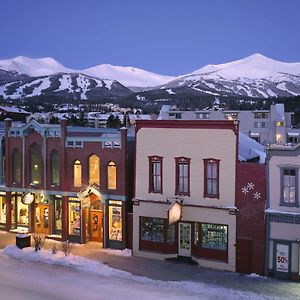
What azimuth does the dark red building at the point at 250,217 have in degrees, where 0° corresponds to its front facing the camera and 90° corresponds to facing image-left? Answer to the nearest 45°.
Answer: approximately 0°

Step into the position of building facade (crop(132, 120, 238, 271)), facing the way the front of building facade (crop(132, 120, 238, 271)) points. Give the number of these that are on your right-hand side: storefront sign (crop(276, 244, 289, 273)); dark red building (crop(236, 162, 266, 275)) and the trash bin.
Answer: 1

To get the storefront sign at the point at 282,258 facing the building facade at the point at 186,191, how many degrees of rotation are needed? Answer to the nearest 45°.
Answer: approximately 90° to its right

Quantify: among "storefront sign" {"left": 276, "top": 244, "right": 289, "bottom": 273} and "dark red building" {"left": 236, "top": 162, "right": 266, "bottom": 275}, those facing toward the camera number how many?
2

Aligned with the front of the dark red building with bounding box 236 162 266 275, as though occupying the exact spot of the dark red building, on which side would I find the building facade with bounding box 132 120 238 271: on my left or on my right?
on my right

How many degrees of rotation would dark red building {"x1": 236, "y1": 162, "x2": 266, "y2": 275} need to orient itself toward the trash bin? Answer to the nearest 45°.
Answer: approximately 90° to its right

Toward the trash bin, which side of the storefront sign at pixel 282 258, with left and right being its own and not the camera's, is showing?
right

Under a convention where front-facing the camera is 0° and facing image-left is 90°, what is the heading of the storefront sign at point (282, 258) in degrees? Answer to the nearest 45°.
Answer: approximately 0°
